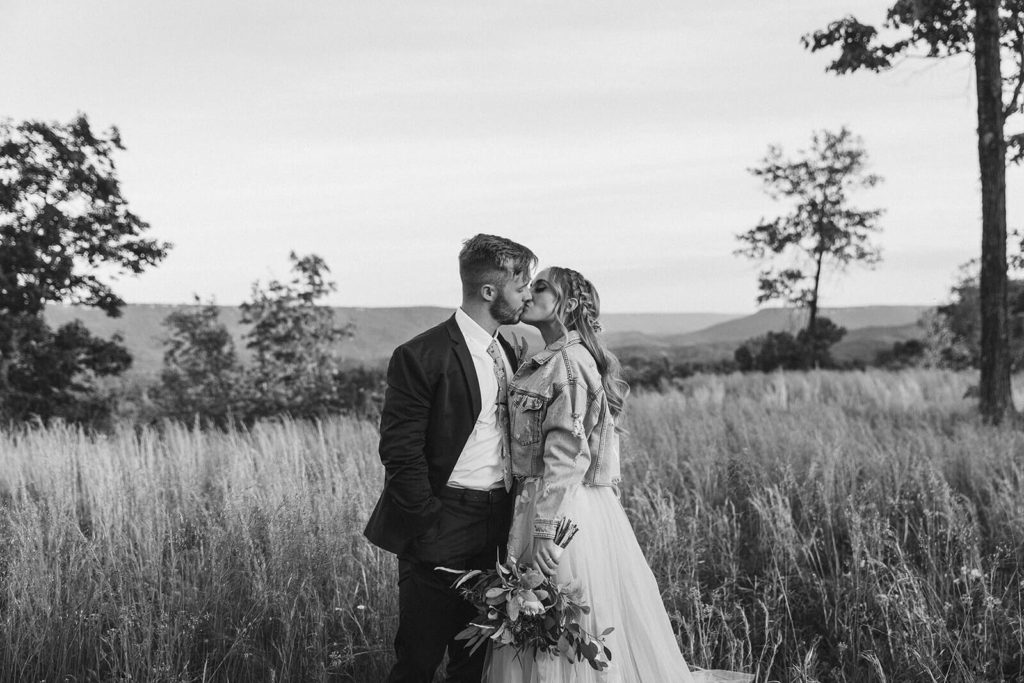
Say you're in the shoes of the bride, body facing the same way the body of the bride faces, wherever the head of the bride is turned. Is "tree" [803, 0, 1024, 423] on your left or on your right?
on your right

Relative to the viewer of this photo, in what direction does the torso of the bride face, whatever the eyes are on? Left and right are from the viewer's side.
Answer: facing to the left of the viewer

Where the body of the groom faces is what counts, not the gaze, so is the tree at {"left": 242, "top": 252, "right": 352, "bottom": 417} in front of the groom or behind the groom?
behind

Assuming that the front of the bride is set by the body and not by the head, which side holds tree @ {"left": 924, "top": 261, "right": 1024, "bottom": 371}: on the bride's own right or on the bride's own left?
on the bride's own right

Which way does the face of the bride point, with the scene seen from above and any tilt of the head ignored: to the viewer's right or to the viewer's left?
to the viewer's left

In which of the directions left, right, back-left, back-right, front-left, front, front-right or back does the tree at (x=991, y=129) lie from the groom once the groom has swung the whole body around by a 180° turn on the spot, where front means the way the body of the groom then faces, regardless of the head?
right

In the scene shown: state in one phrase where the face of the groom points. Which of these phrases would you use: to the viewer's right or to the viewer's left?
to the viewer's right

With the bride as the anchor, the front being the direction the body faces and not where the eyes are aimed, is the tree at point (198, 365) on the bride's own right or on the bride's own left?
on the bride's own right

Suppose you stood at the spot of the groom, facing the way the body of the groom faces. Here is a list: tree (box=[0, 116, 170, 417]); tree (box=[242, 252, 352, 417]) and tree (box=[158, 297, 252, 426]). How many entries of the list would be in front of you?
0

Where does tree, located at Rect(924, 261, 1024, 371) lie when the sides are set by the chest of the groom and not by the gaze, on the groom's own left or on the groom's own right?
on the groom's own left

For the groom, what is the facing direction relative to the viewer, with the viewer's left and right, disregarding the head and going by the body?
facing the viewer and to the right of the viewer
